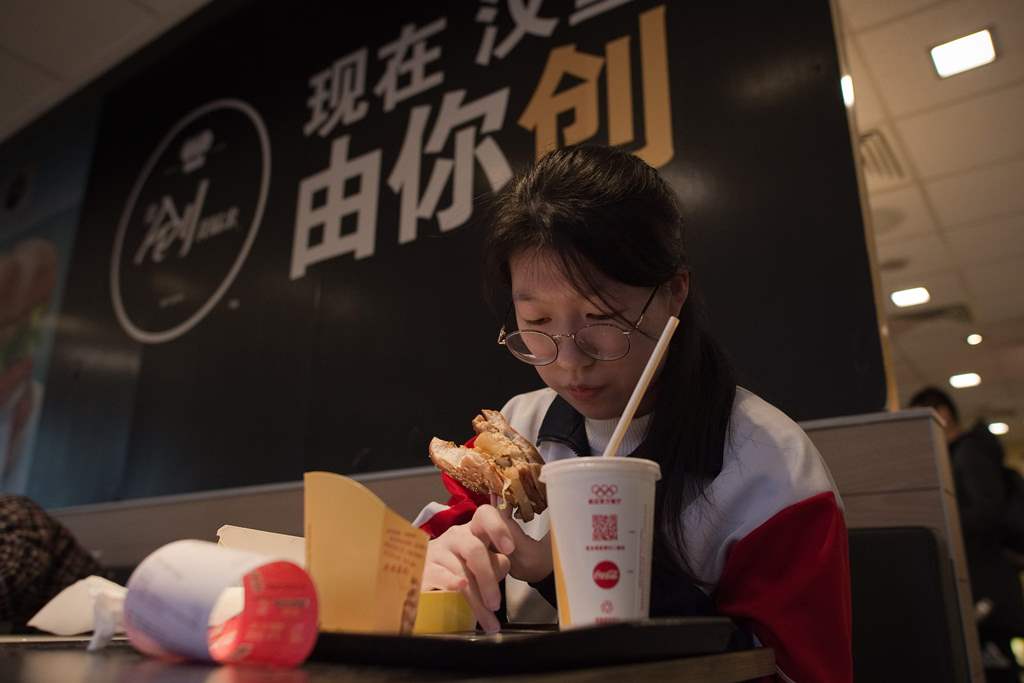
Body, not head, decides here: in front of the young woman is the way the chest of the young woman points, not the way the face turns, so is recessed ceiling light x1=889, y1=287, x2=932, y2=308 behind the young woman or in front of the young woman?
behind

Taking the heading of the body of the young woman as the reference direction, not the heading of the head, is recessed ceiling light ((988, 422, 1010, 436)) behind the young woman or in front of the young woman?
behind

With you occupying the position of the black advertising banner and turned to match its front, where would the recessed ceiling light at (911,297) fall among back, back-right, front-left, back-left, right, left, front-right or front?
back

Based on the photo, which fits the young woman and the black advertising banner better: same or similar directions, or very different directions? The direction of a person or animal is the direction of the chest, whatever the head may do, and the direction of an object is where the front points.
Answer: same or similar directions

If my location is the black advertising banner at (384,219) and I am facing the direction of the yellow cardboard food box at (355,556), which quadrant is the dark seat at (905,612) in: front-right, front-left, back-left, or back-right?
front-left

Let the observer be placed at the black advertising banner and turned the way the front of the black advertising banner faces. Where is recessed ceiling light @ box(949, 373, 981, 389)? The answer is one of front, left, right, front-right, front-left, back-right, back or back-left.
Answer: back

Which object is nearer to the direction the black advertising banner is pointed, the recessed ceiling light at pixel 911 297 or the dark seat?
the dark seat

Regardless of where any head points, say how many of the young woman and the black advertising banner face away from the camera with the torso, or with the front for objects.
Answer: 0

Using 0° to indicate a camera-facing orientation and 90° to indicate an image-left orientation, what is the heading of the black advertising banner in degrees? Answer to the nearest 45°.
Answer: approximately 45°

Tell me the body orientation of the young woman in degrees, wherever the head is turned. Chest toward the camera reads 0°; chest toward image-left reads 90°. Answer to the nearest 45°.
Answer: approximately 45°

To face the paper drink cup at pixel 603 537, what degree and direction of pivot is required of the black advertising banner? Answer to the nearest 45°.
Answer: approximately 45° to its left

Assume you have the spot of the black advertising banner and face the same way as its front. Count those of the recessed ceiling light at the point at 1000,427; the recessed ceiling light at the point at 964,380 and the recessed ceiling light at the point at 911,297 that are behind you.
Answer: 3

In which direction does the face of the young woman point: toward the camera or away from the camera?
toward the camera

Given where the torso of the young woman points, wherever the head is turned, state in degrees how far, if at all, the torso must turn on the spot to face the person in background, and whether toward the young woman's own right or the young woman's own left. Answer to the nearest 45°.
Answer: approximately 180°
